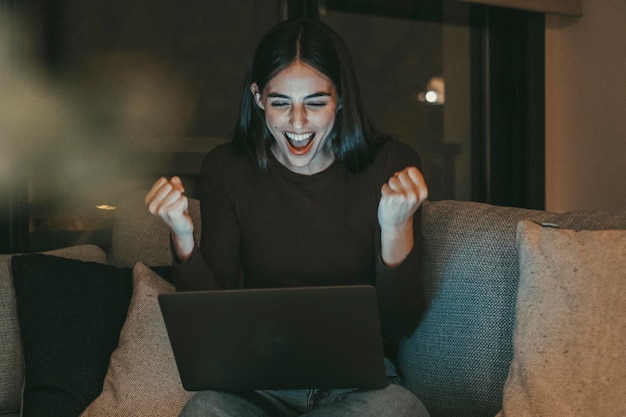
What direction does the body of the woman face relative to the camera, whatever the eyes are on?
toward the camera

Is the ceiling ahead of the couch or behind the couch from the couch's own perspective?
behind

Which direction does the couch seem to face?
toward the camera

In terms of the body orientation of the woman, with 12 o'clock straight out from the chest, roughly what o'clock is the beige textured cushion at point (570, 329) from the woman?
The beige textured cushion is roughly at 10 o'clock from the woman.

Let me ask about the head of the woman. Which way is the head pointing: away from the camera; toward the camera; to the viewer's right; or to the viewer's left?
toward the camera

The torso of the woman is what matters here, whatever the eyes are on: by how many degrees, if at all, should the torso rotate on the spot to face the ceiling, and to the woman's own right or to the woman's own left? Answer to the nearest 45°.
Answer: approximately 135° to the woman's own left
